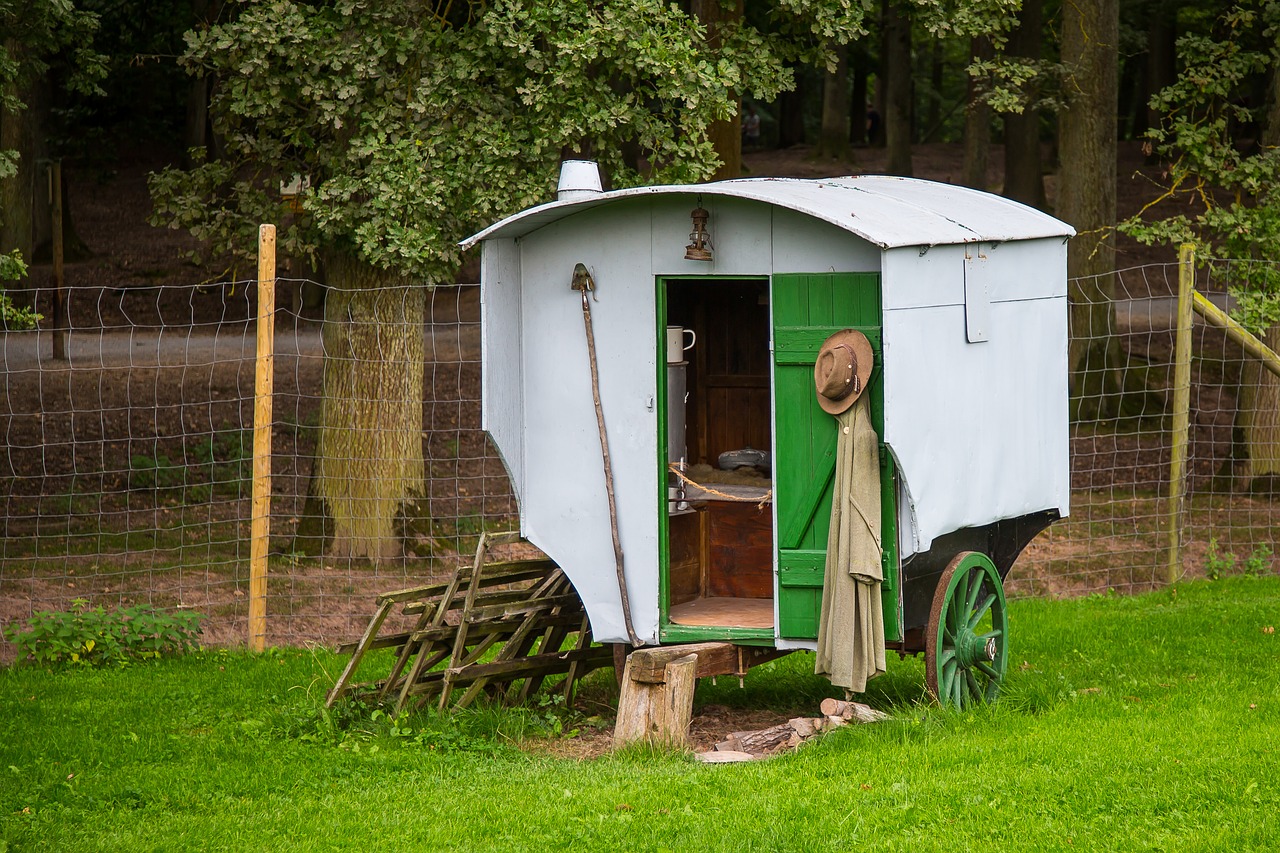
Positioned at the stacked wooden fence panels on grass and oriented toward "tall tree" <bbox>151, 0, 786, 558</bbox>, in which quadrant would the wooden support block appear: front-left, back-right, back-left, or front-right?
back-right

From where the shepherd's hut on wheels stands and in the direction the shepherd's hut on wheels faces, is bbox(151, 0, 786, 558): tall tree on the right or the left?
on its right

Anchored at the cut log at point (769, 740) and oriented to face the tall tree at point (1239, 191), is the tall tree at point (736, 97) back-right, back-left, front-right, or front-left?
front-left

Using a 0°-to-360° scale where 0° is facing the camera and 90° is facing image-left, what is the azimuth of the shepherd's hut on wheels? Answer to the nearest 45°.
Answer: approximately 45°

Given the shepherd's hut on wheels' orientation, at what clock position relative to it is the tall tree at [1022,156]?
The tall tree is roughly at 5 o'clock from the shepherd's hut on wheels.

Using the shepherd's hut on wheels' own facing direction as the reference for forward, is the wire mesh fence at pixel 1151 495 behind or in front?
behind

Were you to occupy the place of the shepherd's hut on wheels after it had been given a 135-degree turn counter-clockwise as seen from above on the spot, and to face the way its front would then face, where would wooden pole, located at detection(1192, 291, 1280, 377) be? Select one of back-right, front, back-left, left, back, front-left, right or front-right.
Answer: front-left

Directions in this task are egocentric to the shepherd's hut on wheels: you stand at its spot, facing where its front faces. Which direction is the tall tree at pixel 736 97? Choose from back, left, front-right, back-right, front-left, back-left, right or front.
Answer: back-right

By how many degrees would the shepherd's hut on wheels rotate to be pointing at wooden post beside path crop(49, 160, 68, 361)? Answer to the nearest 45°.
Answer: approximately 90° to its right

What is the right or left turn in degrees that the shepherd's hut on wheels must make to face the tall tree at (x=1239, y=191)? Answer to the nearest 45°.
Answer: approximately 180°

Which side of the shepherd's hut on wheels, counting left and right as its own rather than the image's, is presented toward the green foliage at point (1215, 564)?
back

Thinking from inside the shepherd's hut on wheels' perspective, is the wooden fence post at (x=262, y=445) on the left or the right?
on its right
